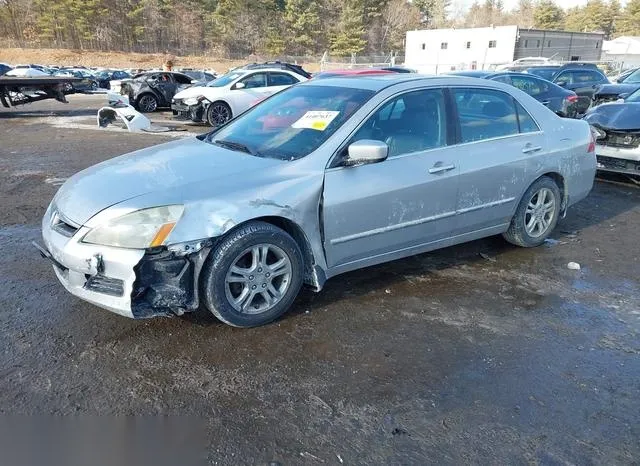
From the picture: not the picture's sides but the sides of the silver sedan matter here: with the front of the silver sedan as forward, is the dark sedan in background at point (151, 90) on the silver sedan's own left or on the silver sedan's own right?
on the silver sedan's own right

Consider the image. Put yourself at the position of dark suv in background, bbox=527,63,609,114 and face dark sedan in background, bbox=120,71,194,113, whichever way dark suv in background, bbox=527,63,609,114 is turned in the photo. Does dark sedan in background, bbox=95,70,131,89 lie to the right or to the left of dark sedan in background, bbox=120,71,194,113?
right

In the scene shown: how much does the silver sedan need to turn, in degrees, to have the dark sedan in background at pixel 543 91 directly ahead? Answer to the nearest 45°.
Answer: approximately 180°

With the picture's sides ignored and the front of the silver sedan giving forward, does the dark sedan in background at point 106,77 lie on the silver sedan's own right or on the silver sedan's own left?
on the silver sedan's own right

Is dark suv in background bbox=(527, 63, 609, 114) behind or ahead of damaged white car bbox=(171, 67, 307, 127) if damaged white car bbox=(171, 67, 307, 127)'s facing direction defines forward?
behind

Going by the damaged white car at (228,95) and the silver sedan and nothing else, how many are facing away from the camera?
0

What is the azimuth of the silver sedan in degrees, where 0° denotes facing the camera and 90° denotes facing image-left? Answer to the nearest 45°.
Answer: approximately 45°

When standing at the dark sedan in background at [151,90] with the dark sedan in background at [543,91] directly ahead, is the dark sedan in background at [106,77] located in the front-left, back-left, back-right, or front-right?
back-left

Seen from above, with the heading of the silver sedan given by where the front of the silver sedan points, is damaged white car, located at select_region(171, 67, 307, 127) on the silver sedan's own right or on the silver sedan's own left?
on the silver sedan's own right
